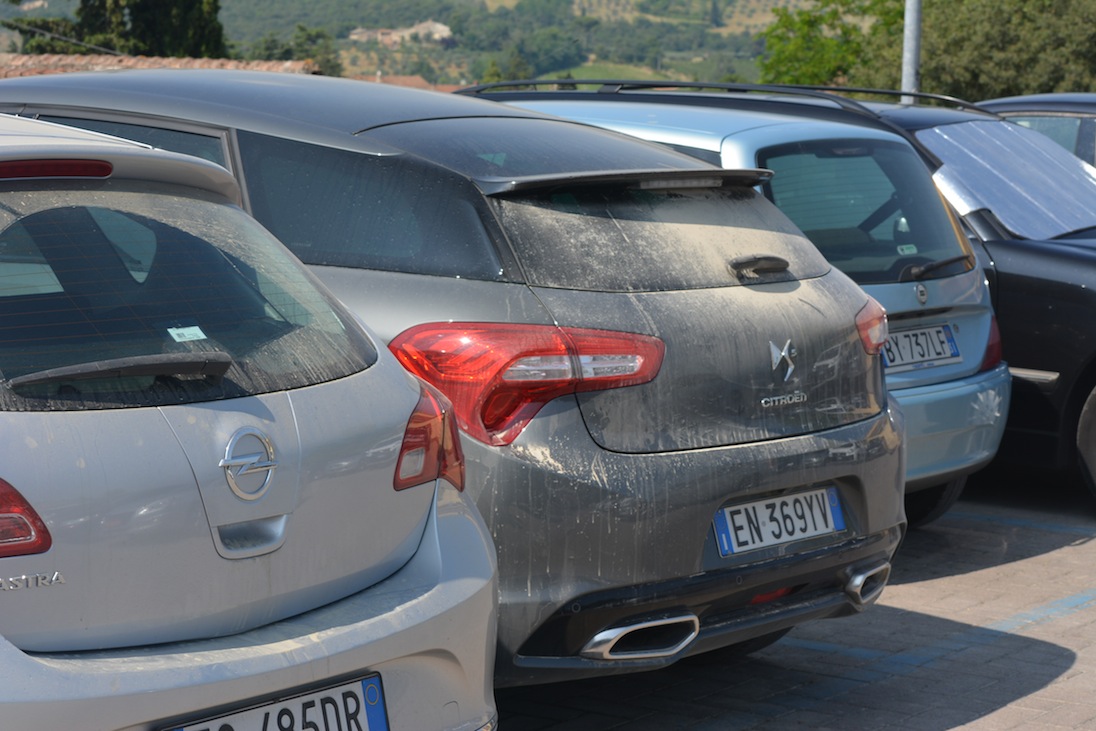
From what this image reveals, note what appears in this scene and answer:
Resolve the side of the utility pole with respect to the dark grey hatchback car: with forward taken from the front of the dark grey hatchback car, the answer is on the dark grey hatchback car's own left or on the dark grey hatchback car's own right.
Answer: on the dark grey hatchback car's own right

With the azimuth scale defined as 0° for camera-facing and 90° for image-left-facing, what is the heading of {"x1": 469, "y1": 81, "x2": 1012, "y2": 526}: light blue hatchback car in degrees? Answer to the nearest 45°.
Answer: approximately 135°

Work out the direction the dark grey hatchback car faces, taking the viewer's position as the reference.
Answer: facing away from the viewer and to the left of the viewer

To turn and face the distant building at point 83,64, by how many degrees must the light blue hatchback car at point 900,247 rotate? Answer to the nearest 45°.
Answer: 0° — it already faces it

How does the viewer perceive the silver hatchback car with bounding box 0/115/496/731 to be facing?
facing away from the viewer and to the left of the viewer

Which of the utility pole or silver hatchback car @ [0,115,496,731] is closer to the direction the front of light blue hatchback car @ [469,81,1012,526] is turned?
the utility pole

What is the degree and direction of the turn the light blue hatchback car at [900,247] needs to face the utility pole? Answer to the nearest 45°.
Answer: approximately 45° to its right

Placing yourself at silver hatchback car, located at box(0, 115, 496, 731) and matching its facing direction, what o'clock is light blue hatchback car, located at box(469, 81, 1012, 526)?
light blue hatchback car, located at box(469, 81, 1012, 526) is roughly at 3 o'clock from silver hatchback car, located at box(0, 115, 496, 731).
